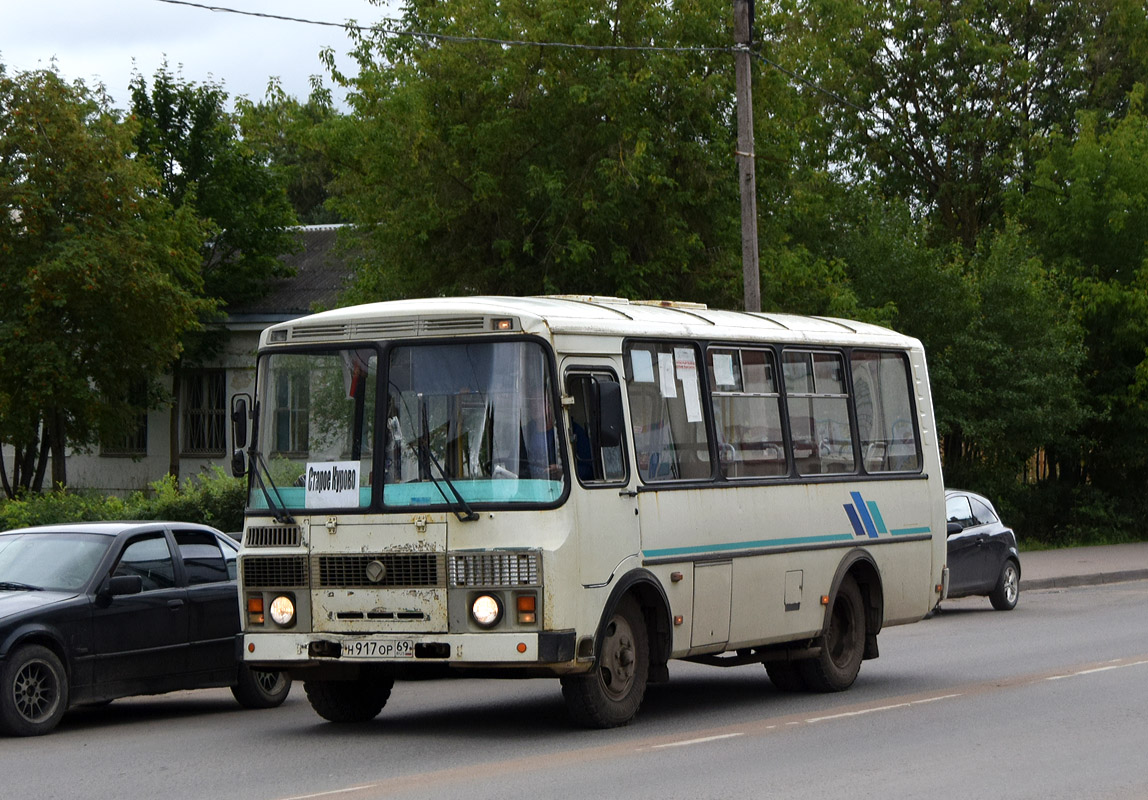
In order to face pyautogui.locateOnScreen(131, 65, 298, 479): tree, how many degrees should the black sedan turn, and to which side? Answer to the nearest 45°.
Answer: approximately 135° to its right

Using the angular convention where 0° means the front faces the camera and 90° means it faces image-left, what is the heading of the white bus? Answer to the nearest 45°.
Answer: approximately 45°

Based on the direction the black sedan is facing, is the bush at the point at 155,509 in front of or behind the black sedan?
behind

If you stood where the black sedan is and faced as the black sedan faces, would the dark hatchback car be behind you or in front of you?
behind

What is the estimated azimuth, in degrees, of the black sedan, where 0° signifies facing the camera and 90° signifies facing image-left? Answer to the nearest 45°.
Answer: approximately 45°
